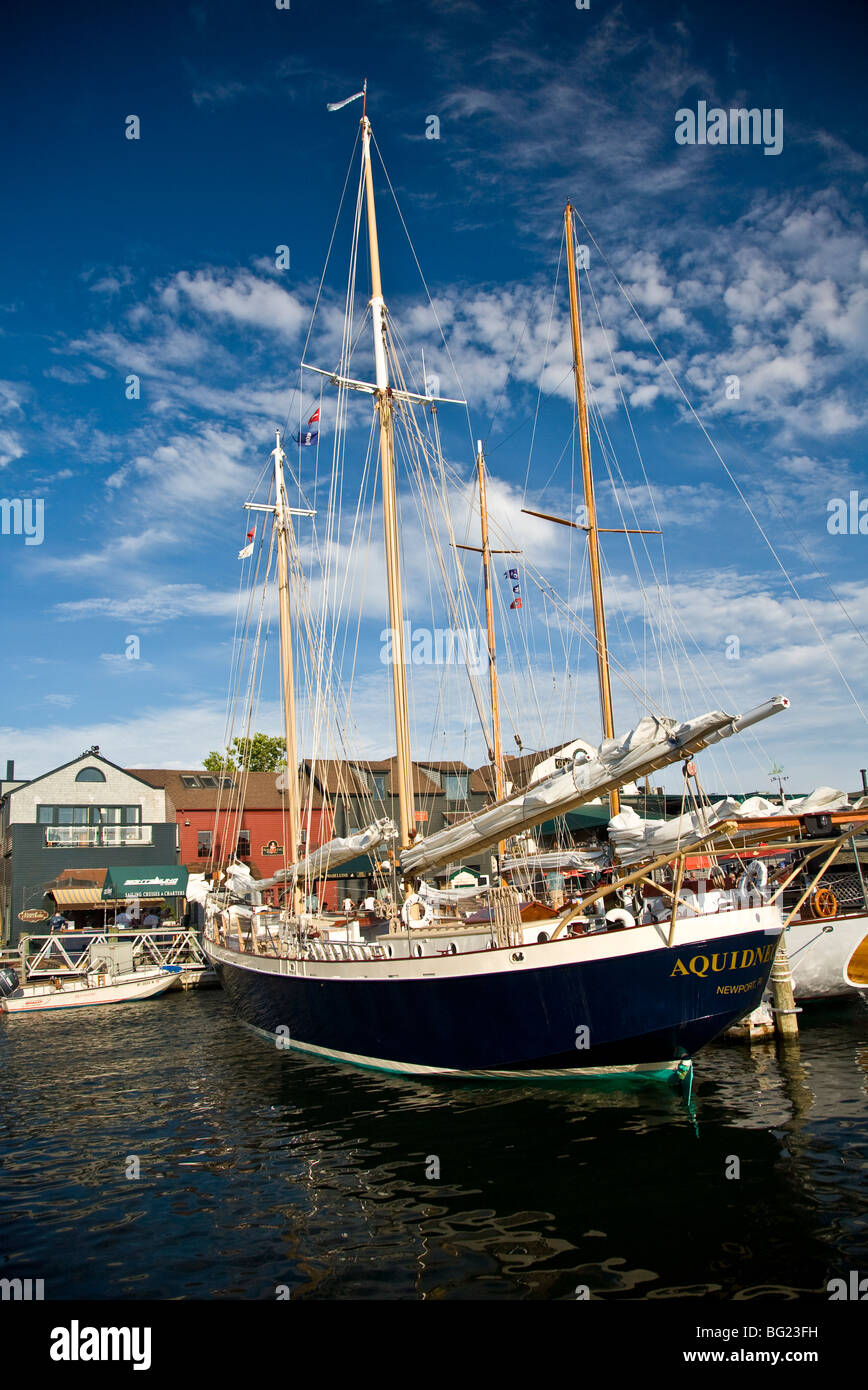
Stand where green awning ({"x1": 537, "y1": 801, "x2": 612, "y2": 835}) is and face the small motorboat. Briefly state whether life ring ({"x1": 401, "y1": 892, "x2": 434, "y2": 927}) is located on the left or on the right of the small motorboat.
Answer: left

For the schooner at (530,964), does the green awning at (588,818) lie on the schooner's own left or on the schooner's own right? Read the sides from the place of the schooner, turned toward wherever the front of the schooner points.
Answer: on the schooner's own right

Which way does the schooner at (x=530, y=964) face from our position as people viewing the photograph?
facing away from the viewer and to the left of the viewer

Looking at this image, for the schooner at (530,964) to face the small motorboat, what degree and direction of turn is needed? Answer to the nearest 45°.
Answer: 0° — it already faces it
